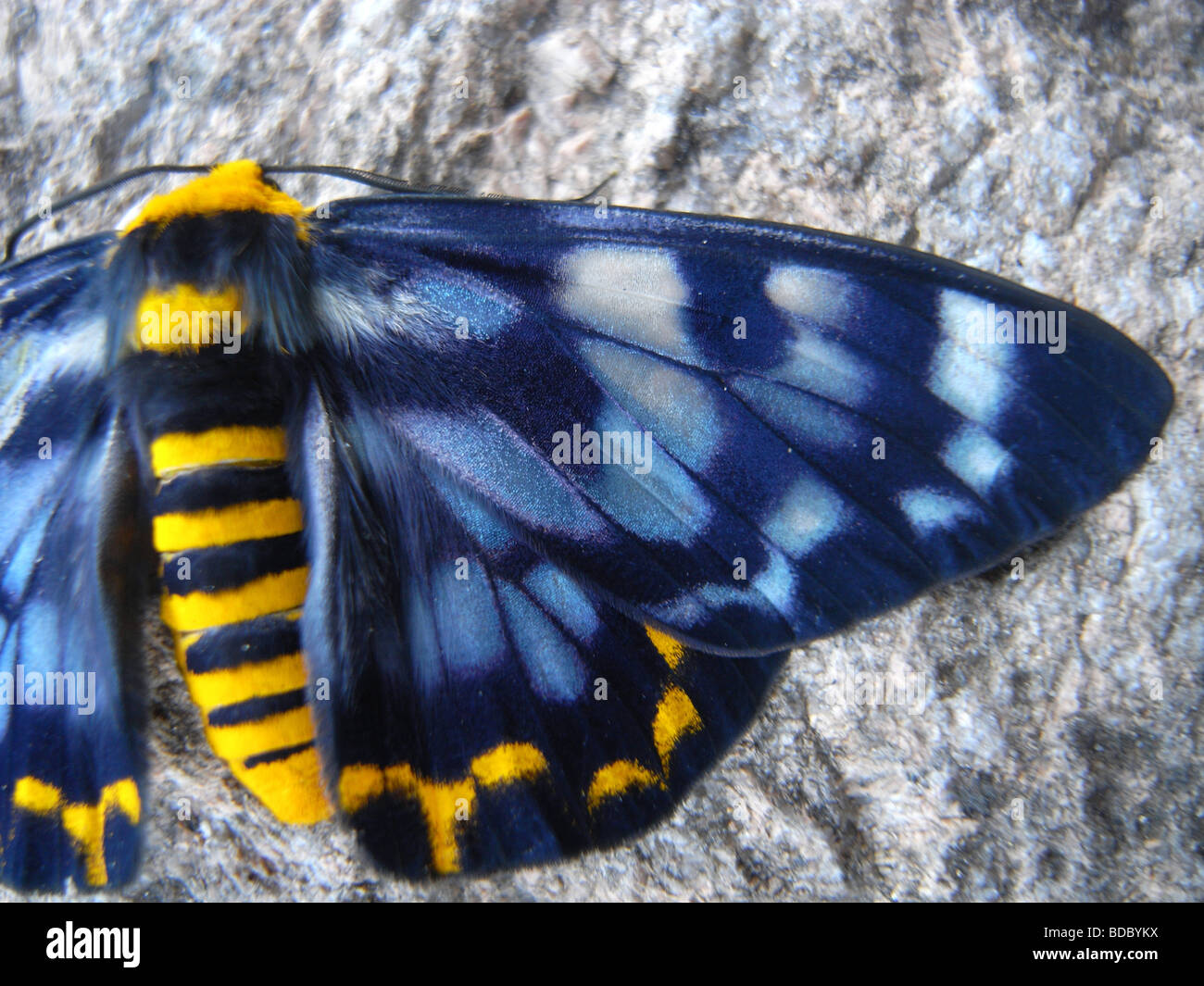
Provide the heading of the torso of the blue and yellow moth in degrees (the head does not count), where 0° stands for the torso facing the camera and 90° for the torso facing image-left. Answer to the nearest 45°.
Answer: approximately 180°
